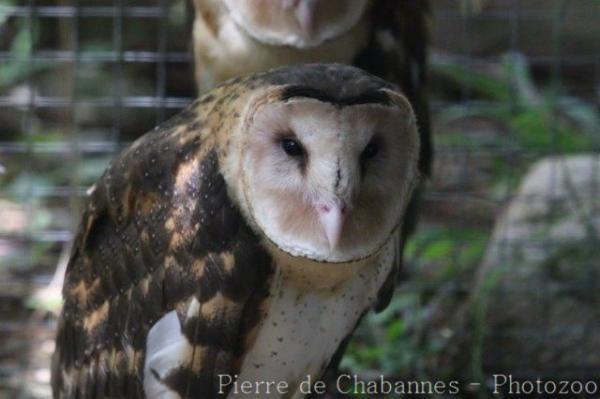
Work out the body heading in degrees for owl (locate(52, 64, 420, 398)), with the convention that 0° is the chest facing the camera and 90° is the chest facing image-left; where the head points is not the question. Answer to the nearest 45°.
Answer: approximately 315°

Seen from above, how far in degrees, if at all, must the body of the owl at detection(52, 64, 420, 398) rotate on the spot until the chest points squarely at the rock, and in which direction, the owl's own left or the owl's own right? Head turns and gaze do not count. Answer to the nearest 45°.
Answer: approximately 90° to the owl's own left

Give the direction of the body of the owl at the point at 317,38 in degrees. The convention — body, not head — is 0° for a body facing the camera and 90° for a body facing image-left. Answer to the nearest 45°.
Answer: approximately 0°

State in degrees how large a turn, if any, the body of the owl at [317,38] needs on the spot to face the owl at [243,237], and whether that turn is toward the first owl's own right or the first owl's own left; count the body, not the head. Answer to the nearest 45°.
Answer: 0° — it already faces it

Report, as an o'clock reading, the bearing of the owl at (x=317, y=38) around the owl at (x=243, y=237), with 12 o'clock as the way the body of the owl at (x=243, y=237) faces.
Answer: the owl at (x=317, y=38) is roughly at 8 o'clock from the owl at (x=243, y=237).
